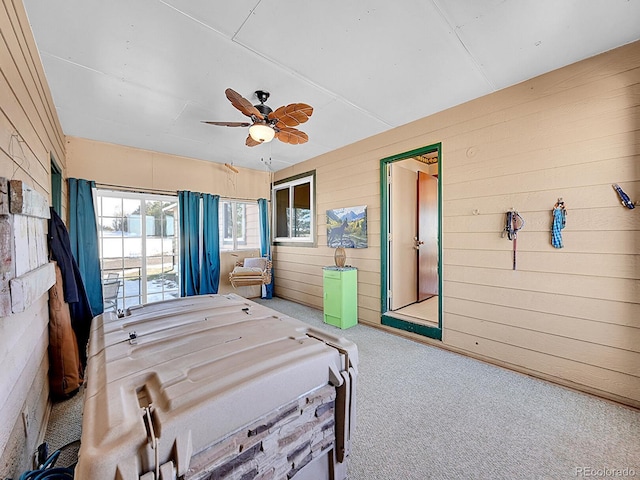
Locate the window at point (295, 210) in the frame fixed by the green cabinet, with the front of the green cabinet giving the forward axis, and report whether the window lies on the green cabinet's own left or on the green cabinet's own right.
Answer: on the green cabinet's own right

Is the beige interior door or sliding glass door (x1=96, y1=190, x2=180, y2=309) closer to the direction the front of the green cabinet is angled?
the sliding glass door

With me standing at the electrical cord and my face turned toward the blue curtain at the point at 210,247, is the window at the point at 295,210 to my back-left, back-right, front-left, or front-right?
front-right

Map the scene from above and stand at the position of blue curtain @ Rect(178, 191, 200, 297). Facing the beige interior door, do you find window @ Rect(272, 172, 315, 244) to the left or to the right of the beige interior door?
left

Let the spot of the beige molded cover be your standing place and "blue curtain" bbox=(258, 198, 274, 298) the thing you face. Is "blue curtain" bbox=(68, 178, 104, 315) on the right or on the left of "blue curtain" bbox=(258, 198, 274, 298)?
left

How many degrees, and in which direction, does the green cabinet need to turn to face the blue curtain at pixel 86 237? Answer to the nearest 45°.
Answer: approximately 45° to its right

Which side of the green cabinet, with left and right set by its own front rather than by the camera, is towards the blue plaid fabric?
left

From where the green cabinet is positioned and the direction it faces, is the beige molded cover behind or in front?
in front

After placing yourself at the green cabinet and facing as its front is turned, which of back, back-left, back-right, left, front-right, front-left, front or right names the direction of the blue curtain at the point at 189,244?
front-right

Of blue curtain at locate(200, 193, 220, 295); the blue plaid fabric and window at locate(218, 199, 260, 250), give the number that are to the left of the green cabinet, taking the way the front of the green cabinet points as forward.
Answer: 1

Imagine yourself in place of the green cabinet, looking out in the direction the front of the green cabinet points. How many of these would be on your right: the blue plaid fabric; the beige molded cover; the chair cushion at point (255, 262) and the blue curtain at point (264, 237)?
2

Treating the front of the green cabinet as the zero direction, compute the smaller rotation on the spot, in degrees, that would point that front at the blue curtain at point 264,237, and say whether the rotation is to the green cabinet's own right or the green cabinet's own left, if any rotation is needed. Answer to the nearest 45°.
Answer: approximately 90° to the green cabinet's own right

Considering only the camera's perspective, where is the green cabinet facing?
facing the viewer and to the left of the viewer

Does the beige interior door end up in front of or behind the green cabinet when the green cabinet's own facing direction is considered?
behind

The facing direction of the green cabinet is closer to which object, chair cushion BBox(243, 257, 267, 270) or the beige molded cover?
the beige molded cover

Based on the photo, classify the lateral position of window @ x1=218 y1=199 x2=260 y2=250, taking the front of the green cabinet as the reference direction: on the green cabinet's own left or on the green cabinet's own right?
on the green cabinet's own right
